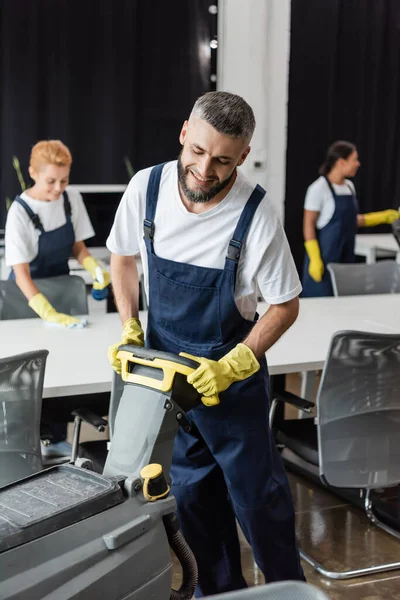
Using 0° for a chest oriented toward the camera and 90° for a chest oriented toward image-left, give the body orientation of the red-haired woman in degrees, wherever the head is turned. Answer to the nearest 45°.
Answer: approximately 315°

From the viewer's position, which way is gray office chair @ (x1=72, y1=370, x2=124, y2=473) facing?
facing away from the viewer and to the left of the viewer

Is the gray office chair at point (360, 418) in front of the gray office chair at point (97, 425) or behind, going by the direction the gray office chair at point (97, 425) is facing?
behind

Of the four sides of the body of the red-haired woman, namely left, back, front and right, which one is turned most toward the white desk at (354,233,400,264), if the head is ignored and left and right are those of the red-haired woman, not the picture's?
left

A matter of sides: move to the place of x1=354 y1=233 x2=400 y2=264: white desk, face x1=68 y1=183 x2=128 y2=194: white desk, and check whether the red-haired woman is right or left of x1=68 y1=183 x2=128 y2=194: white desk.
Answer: left

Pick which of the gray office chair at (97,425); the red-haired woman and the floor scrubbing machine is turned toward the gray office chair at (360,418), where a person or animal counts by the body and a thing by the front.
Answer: the red-haired woman

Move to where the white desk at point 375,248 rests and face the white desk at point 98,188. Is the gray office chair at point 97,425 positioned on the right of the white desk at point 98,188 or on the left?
left

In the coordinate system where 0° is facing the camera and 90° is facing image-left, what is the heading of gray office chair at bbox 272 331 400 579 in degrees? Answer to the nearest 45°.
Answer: approximately 135°

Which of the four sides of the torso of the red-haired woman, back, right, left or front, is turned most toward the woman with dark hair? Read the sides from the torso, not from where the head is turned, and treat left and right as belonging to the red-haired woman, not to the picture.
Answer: left

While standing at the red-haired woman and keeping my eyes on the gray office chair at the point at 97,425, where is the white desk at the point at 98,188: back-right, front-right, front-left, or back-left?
back-left

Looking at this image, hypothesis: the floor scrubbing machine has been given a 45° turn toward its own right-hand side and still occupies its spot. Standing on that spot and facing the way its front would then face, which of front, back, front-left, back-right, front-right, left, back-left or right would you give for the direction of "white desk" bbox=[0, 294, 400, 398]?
right

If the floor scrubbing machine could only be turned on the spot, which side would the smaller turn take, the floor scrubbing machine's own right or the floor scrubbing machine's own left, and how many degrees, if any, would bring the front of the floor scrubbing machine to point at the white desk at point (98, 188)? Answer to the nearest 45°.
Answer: approximately 135° to the floor scrubbing machine's own right

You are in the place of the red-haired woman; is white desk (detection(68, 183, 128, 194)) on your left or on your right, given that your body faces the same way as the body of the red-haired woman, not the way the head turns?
on your left
